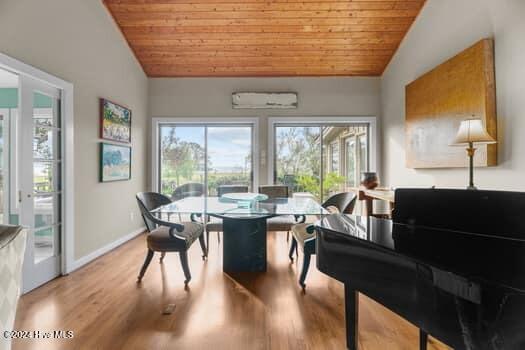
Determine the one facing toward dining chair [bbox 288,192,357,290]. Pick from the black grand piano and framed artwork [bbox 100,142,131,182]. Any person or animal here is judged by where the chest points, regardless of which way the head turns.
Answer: the framed artwork

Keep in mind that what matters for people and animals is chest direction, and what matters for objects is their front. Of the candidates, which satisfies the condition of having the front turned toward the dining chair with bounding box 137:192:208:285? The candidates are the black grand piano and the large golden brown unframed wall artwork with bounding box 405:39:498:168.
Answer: the large golden brown unframed wall artwork

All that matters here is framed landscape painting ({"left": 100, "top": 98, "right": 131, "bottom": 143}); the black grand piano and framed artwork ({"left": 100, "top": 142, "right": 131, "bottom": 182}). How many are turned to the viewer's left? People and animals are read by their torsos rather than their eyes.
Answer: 0

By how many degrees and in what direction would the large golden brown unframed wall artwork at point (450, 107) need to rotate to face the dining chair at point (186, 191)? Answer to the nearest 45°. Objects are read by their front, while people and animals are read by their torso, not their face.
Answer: approximately 45° to its right

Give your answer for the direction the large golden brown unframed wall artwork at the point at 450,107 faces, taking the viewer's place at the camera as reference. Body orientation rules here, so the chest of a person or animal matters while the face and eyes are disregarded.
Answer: facing the viewer and to the left of the viewer

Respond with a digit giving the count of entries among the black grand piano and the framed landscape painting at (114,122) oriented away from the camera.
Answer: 0

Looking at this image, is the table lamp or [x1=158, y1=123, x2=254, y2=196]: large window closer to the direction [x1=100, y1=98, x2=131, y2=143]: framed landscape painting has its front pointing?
the table lamp

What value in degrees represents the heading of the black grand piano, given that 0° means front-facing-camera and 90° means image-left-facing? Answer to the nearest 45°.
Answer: approximately 315°

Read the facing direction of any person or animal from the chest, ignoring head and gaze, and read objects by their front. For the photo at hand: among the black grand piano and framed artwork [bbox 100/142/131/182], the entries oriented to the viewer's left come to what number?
0

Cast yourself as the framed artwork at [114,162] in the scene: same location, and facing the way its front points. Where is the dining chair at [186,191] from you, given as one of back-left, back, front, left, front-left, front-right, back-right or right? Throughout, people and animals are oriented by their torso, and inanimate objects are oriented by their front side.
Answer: front-left

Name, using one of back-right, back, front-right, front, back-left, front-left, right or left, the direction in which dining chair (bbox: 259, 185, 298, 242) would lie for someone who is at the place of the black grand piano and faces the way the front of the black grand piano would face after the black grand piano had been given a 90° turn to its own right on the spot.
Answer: right

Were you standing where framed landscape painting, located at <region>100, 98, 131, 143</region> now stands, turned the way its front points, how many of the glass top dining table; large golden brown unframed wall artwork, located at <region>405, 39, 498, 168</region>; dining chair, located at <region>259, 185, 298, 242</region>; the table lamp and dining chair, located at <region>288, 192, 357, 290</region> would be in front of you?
5

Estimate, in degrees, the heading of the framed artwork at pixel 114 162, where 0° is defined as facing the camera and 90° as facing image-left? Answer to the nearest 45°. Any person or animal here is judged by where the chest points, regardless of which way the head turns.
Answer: approximately 315°

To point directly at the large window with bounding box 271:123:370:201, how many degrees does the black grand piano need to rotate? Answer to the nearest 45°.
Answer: approximately 180°
